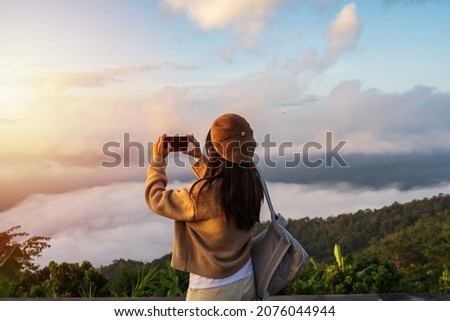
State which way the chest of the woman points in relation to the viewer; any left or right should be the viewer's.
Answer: facing away from the viewer and to the left of the viewer

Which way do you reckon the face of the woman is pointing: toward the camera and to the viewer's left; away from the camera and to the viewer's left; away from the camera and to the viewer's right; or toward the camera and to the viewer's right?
away from the camera and to the viewer's left
